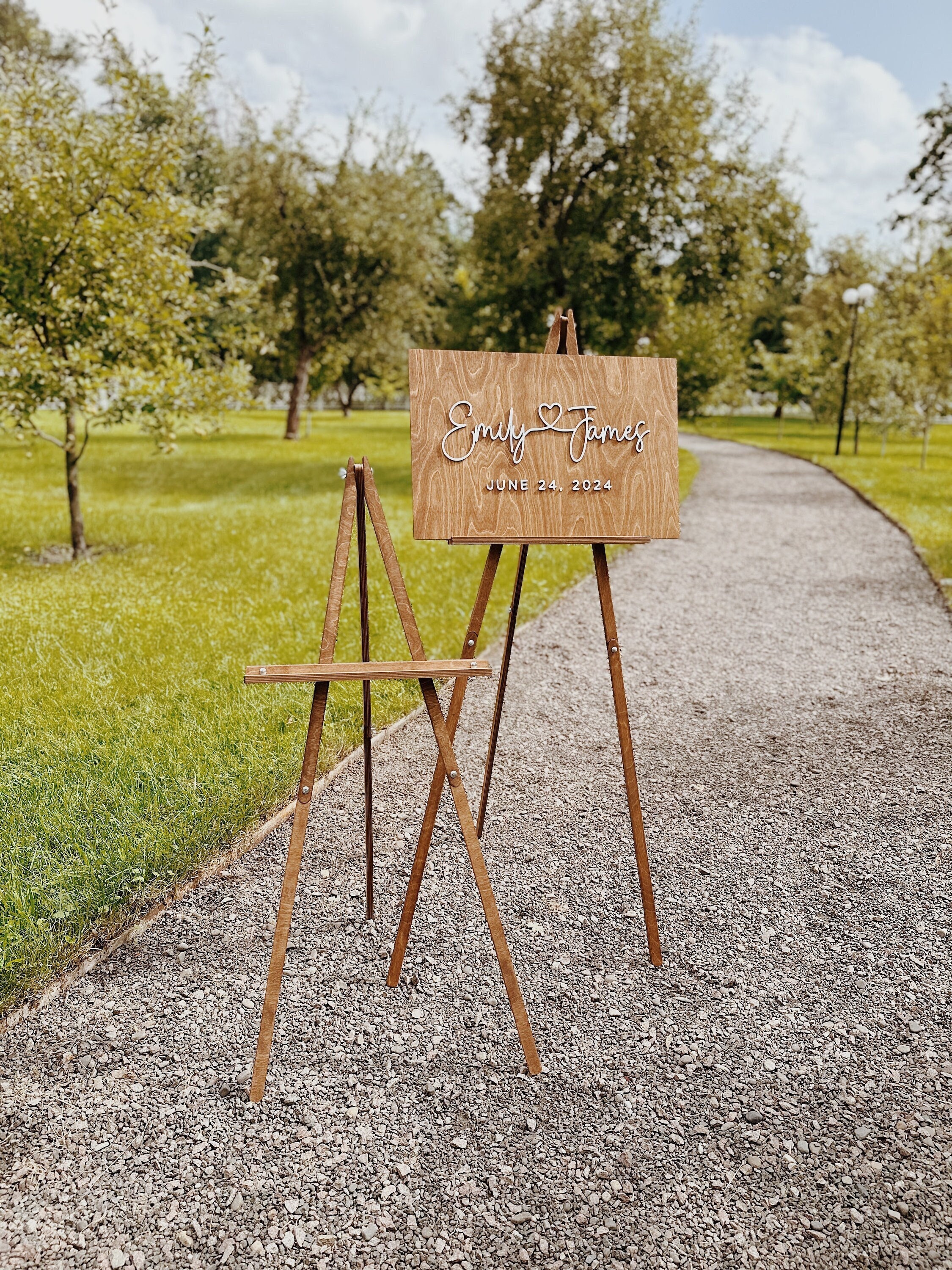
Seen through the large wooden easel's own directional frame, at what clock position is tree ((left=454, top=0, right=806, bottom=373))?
The tree is roughly at 6 o'clock from the large wooden easel.

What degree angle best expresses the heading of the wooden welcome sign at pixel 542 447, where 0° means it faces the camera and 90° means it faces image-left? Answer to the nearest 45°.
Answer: approximately 0°

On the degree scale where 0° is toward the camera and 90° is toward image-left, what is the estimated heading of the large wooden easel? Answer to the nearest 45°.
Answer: approximately 0°

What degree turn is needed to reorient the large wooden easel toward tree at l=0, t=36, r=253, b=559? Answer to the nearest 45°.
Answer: approximately 135° to its right

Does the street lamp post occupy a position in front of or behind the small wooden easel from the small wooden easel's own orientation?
behind

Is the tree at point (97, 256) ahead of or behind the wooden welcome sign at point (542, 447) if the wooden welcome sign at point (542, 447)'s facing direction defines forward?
behind

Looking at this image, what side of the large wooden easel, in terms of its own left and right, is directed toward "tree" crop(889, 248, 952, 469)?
back

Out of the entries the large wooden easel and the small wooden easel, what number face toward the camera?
2

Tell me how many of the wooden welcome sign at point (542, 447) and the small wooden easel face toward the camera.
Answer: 2

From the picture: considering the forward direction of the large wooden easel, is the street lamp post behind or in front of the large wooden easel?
behind
